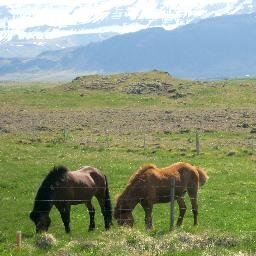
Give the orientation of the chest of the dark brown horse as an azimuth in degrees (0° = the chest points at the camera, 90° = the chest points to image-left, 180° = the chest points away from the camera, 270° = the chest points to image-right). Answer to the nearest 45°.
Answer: approximately 90°

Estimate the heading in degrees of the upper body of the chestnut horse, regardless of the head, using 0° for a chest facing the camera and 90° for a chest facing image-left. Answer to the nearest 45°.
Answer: approximately 90°

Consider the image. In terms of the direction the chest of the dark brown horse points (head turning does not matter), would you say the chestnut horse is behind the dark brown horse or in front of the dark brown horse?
behind

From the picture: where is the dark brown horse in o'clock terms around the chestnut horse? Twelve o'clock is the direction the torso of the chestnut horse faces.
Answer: The dark brown horse is roughly at 12 o'clock from the chestnut horse.

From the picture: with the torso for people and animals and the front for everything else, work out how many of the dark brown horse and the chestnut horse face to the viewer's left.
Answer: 2
